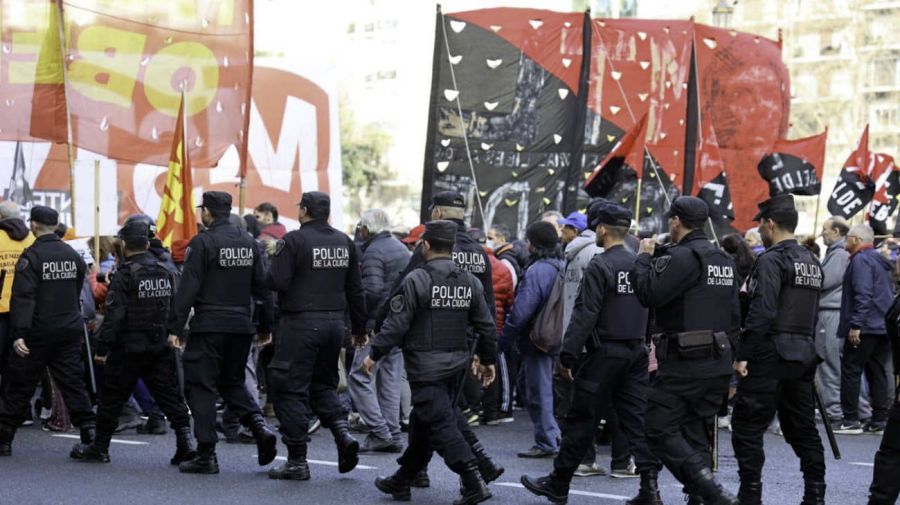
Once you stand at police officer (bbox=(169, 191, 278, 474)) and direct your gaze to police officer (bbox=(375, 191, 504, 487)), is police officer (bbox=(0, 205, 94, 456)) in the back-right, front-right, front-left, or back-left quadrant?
back-left

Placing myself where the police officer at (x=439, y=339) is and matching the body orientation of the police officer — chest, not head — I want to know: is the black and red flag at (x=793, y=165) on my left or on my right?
on my right

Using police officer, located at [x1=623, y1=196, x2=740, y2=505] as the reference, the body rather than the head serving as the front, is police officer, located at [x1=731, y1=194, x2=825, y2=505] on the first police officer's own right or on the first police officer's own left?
on the first police officer's own right

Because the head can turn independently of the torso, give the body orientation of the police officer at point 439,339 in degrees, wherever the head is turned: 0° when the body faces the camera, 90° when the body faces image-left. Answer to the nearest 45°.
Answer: approximately 135°
